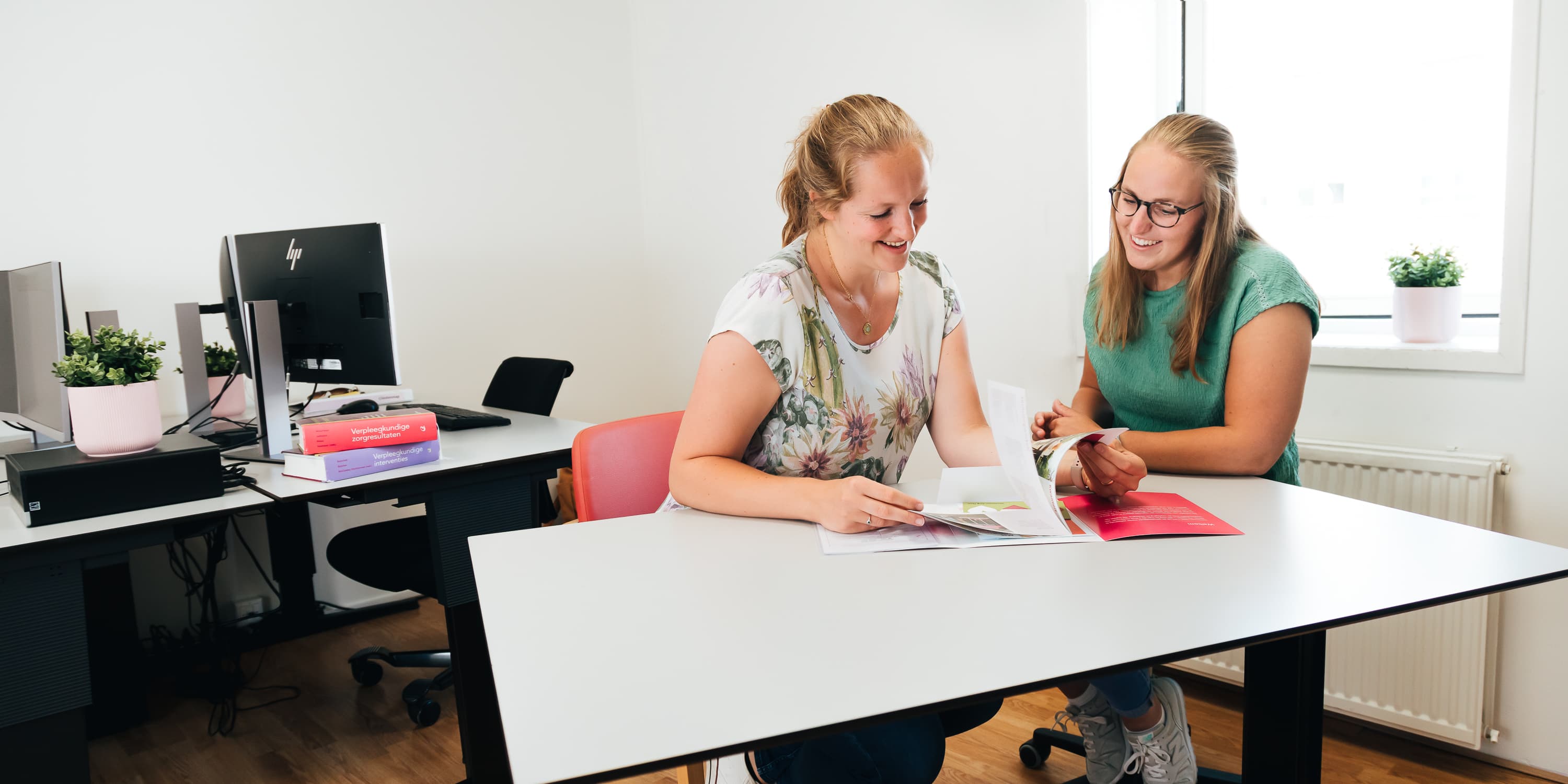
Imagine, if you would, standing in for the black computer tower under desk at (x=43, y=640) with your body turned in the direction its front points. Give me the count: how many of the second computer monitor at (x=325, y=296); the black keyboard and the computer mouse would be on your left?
3

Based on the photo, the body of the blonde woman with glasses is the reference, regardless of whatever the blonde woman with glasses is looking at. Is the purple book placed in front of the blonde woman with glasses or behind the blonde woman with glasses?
in front

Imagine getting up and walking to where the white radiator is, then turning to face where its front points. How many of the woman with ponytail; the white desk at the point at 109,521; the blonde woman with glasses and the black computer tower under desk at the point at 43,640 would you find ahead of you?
4

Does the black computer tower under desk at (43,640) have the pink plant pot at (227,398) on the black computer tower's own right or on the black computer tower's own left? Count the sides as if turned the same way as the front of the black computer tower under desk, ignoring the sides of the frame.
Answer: on the black computer tower's own left

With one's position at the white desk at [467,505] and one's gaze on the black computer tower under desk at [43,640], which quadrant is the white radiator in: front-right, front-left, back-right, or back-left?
back-left

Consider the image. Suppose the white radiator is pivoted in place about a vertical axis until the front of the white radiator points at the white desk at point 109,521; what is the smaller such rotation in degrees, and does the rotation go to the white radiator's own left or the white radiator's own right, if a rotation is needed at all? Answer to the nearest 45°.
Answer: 0° — it already faces it
